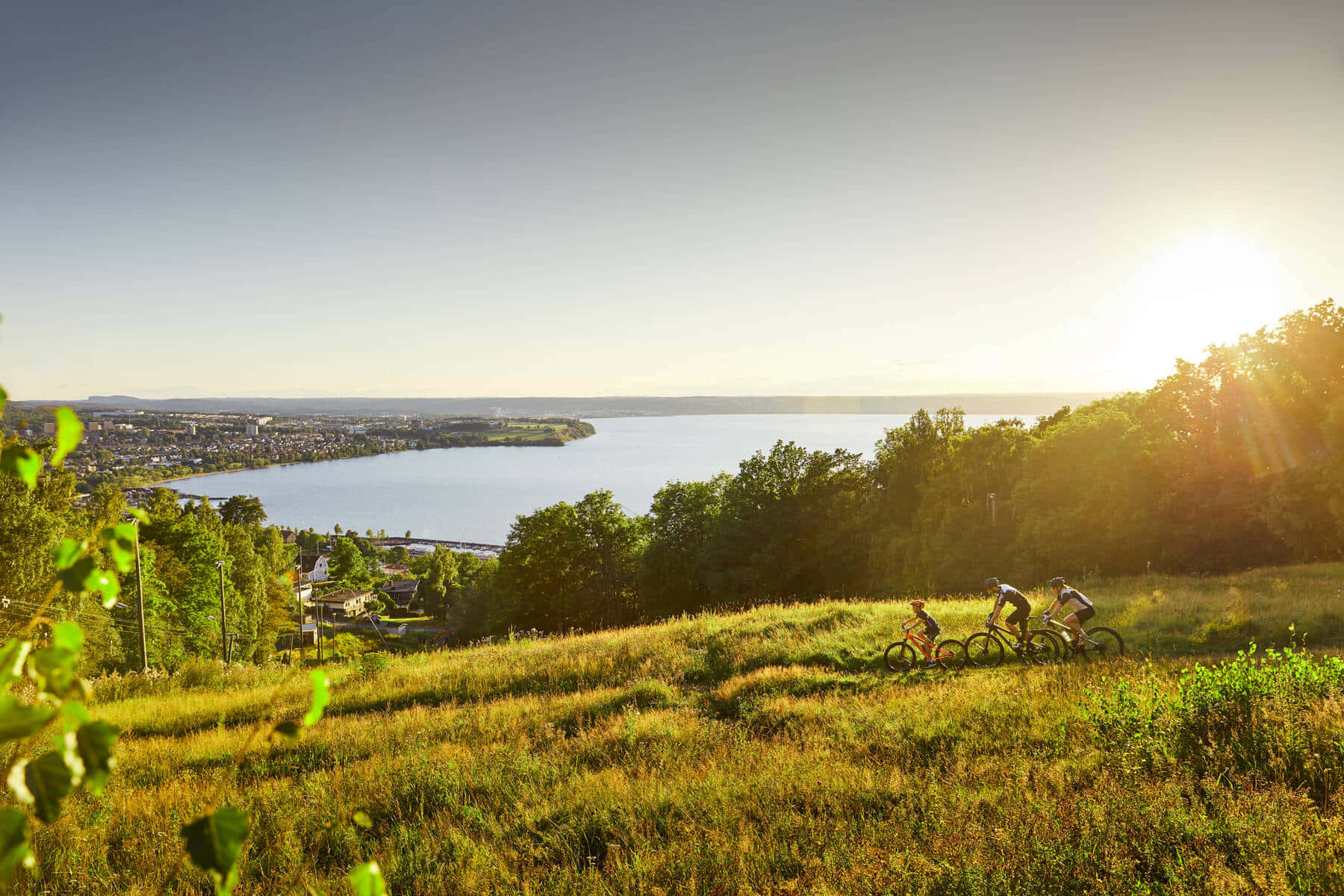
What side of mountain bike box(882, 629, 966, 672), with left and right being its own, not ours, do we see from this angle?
left

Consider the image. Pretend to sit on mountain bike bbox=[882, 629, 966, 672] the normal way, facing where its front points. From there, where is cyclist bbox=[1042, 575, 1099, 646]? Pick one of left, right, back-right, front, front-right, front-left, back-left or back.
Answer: back

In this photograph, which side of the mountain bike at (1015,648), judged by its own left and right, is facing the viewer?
left

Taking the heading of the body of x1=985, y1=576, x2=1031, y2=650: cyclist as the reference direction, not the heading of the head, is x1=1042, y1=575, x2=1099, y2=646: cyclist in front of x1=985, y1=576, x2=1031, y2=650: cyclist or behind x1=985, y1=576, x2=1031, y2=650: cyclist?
behind

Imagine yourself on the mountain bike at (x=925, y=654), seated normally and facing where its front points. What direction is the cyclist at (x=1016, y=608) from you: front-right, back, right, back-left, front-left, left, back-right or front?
back

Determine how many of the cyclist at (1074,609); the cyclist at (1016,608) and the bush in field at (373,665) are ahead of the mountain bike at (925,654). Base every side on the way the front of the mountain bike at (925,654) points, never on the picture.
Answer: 1

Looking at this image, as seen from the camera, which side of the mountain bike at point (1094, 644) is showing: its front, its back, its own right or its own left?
left

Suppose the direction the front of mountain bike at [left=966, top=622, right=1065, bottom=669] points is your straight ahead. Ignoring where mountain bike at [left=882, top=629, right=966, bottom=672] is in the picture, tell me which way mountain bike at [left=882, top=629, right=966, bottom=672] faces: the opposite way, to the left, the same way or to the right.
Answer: the same way

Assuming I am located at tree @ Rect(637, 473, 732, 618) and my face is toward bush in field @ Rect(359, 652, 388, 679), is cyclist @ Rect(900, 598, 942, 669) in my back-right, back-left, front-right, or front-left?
front-left

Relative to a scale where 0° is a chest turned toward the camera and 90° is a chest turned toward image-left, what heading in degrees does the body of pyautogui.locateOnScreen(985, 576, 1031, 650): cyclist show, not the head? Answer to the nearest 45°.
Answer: approximately 90°

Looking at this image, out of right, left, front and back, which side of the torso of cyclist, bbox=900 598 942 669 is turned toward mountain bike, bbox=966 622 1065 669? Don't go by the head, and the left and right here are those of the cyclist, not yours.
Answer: back

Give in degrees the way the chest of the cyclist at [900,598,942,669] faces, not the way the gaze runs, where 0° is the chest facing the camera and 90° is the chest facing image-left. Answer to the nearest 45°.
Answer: approximately 90°

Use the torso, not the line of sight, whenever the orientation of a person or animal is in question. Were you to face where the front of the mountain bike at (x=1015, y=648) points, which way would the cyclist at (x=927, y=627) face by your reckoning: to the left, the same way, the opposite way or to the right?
the same way

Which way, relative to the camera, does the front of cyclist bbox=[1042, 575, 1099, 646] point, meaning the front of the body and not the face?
to the viewer's left

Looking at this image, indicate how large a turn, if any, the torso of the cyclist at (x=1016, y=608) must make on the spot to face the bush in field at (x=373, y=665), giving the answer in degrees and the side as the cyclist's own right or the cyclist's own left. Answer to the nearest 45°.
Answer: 0° — they already face it

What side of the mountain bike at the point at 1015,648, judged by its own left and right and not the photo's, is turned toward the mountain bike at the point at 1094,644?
back
